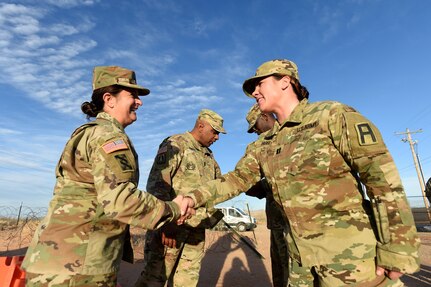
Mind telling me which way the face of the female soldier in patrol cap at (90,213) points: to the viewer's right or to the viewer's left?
to the viewer's right

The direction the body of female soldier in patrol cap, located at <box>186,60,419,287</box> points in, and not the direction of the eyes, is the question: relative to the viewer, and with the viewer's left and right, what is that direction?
facing the viewer and to the left of the viewer

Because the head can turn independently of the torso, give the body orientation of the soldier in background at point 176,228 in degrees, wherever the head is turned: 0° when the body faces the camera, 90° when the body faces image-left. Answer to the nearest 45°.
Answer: approximately 315°

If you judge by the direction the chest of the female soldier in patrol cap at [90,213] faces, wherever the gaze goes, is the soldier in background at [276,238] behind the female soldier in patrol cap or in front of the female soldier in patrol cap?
in front

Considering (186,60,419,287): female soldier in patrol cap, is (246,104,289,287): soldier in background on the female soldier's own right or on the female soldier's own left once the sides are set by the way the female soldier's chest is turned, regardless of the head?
on the female soldier's own right

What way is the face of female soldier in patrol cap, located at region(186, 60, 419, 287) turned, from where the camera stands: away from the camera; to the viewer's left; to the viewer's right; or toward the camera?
to the viewer's left

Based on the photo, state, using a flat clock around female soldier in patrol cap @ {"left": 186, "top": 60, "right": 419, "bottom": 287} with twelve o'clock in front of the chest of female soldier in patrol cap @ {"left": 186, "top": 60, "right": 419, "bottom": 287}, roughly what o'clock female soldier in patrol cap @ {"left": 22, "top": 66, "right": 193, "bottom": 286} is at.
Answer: female soldier in patrol cap @ {"left": 22, "top": 66, "right": 193, "bottom": 286} is roughly at 1 o'clock from female soldier in patrol cap @ {"left": 186, "top": 60, "right": 419, "bottom": 287}.

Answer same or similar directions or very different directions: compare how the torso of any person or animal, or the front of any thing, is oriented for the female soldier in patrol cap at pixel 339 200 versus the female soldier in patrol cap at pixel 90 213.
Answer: very different directions

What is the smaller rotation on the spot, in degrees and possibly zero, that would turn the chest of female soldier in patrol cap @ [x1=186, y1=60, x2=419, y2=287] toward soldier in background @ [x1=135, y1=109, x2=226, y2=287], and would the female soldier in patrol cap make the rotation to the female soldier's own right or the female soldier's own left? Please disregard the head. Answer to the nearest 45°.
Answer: approximately 90° to the female soldier's own right

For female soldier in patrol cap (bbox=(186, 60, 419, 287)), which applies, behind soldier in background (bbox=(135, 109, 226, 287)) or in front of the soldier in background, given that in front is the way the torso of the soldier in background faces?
in front

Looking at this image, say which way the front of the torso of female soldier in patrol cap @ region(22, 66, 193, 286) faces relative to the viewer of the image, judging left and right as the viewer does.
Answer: facing to the right of the viewer

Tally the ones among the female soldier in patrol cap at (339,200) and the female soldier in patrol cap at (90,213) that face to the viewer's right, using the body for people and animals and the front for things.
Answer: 1

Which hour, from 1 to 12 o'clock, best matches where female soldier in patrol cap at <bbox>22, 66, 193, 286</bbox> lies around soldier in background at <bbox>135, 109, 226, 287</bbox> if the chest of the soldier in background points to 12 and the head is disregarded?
The female soldier in patrol cap is roughly at 2 o'clock from the soldier in background.
